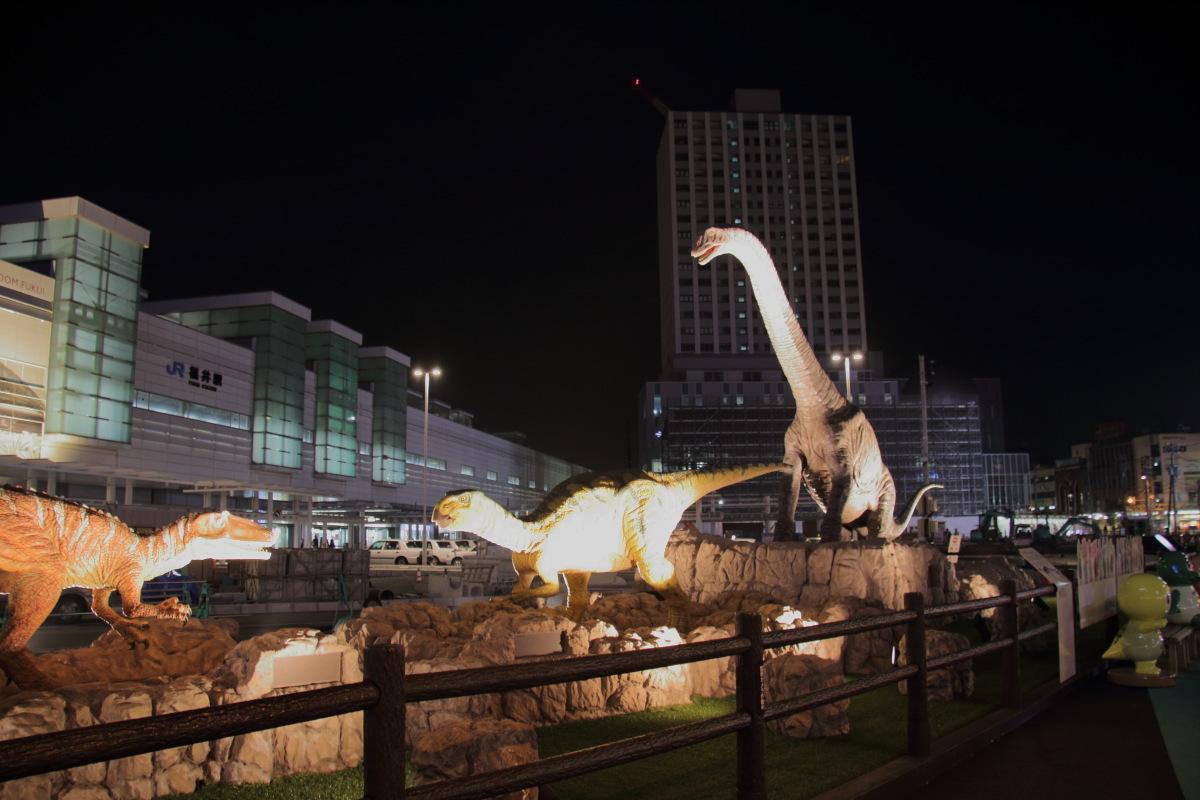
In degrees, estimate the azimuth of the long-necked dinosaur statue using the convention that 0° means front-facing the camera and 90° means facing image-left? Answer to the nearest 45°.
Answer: approximately 45°

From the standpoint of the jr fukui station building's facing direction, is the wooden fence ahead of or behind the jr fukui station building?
ahead

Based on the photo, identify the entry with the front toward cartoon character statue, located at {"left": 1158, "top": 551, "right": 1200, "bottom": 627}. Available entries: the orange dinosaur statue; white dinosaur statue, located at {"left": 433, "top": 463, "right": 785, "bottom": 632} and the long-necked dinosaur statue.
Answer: the orange dinosaur statue

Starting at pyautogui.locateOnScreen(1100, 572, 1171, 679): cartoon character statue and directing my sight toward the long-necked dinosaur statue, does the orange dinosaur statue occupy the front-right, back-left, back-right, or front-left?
front-left

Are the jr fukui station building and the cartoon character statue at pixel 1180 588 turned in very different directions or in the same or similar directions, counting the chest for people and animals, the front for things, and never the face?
same or similar directions

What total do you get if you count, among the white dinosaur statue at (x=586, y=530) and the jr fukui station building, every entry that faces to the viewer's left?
1

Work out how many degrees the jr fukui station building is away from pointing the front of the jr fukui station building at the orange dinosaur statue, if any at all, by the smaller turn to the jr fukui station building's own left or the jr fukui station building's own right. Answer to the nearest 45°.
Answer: approximately 45° to the jr fukui station building's own right

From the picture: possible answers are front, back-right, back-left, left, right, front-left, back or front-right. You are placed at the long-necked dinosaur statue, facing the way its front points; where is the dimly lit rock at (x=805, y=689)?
front-left

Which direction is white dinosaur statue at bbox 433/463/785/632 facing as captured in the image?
to the viewer's left

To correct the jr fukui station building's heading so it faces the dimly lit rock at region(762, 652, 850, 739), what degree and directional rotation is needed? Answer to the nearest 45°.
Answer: approximately 45° to its right

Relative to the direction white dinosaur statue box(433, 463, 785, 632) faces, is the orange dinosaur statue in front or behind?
in front

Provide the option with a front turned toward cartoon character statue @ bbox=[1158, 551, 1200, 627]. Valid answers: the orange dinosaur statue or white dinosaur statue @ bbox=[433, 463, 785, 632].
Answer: the orange dinosaur statue

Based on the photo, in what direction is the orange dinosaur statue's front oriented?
to the viewer's right
